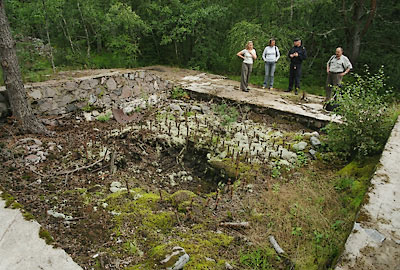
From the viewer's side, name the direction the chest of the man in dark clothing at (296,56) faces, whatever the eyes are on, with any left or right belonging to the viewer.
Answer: facing the viewer and to the left of the viewer

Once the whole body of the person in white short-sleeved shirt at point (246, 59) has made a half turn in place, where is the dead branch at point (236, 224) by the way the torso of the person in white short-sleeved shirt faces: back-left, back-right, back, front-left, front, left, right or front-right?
back-left

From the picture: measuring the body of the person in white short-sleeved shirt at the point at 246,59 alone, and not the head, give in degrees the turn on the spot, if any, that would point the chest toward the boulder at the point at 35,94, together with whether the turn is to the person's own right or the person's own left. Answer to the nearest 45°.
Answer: approximately 90° to the person's own right

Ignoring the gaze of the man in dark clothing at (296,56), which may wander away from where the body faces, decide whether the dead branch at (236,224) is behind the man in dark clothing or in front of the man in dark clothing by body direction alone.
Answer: in front

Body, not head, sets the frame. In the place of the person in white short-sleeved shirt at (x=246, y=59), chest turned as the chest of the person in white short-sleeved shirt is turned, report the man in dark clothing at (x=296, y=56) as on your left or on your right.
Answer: on your left

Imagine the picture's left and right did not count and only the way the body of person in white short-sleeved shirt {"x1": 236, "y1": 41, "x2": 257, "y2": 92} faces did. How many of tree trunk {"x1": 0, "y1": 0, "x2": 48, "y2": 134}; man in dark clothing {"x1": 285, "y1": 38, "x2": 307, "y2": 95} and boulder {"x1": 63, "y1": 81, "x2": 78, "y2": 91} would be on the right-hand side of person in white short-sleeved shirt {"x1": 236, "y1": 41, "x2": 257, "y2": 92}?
2

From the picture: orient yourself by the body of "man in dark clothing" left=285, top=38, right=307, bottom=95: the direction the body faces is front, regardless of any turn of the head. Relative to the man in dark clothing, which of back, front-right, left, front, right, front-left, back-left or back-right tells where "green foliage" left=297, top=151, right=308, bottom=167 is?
front-left

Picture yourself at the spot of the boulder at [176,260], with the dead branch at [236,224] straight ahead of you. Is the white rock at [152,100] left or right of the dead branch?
left

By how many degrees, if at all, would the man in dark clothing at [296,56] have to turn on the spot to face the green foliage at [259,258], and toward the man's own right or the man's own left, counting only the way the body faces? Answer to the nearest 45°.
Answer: approximately 45° to the man's own left

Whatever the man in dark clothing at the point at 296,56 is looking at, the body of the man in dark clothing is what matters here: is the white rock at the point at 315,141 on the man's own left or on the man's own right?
on the man's own left

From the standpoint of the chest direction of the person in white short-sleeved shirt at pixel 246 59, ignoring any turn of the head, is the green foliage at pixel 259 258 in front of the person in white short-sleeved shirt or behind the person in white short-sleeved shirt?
in front

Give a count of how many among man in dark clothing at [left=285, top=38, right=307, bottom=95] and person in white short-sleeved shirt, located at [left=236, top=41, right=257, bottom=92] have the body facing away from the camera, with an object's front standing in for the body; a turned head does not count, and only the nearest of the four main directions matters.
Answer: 0

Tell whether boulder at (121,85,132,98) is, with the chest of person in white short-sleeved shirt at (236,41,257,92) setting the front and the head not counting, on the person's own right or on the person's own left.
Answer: on the person's own right

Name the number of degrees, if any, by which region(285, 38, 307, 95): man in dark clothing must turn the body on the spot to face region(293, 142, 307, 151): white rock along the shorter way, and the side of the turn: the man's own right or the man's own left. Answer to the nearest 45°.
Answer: approximately 45° to the man's own left

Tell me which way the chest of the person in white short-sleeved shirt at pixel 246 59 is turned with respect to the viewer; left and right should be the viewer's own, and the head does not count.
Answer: facing the viewer and to the right of the viewer
